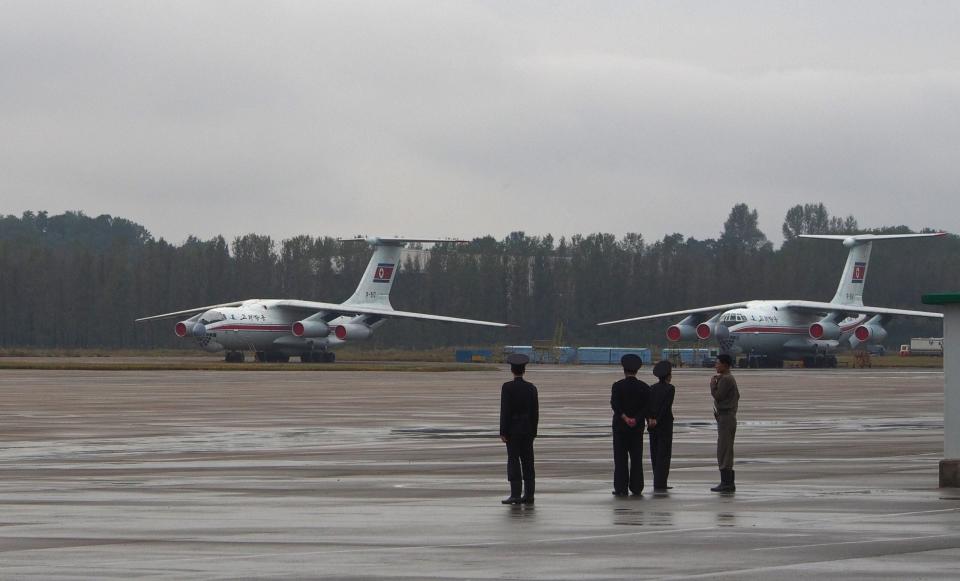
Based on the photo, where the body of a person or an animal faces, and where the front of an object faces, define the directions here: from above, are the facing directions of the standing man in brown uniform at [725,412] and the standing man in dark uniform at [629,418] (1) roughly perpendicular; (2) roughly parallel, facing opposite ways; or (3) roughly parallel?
roughly perpendicular

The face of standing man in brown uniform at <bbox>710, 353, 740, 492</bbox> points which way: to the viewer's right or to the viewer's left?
to the viewer's left

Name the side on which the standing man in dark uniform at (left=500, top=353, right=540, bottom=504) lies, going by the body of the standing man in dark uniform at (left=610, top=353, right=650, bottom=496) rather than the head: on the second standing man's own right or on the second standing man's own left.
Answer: on the second standing man's own left

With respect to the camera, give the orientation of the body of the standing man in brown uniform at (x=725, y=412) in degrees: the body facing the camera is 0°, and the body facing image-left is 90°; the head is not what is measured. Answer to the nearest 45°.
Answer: approximately 90°

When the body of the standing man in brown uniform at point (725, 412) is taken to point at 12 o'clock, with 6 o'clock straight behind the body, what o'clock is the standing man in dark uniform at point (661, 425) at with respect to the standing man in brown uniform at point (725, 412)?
the standing man in dark uniform at point (661, 425) is roughly at 11 o'clock from the standing man in brown uniform at point (725, 412).

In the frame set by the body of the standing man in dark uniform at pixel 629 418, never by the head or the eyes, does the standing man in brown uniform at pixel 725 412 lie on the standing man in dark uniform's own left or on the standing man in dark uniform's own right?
on the standing man in dark uniform's own right

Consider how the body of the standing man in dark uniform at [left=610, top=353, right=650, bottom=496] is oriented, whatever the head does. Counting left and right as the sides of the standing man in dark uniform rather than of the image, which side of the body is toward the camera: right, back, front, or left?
back

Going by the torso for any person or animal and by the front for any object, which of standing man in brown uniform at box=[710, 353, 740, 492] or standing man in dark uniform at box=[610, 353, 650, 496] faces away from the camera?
standing man in dark uniform at box=[610, 353, 650, 496]

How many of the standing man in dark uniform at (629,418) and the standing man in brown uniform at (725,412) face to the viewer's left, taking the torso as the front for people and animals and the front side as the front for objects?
1

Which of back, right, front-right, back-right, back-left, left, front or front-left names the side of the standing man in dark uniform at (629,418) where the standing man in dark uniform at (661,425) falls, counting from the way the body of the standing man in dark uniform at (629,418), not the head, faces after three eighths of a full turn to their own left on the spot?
back

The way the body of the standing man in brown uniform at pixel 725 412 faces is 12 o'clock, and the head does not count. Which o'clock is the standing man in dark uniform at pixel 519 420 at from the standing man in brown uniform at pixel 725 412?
the standing man in dark uniform at pixel 519 420 is roughly at 11 o'clock from the standing man in brown uniform at pixel 725 412.

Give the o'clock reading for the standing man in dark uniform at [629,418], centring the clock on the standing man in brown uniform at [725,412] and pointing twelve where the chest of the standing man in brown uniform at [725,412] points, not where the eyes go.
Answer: the standing man in dark uniform at [629,418] is roughly at 11 o'clock from the standing man in brown uniform at [725,412].
